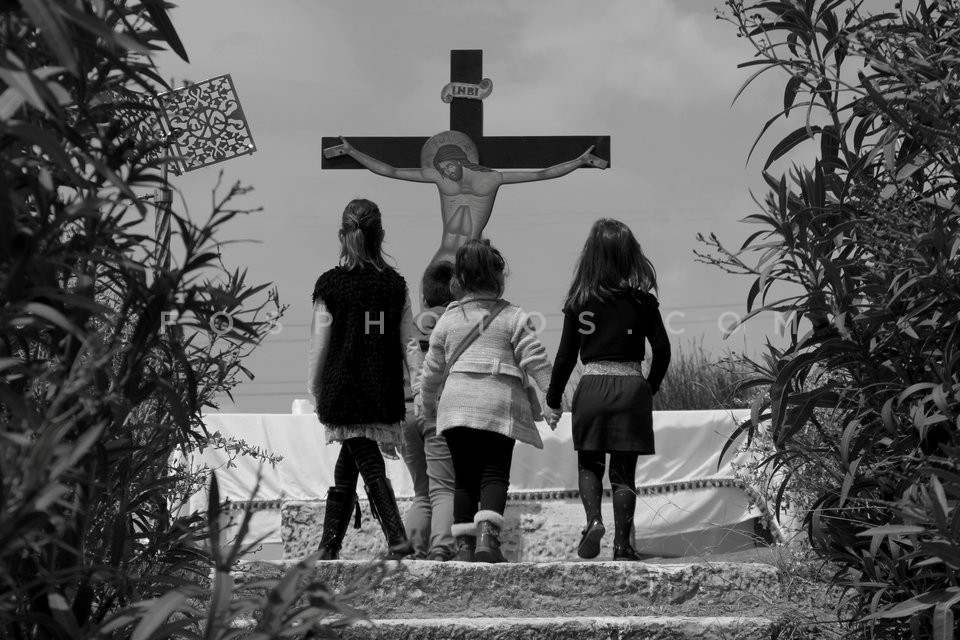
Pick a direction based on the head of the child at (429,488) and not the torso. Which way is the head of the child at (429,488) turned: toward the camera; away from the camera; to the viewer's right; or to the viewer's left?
away from the camera

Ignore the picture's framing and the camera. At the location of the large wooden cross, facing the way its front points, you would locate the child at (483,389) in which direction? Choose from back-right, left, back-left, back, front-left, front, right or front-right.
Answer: front

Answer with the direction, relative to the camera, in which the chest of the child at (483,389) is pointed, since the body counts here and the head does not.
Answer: away from the camera

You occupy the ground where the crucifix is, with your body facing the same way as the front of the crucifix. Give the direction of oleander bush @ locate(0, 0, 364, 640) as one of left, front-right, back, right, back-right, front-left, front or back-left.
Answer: front

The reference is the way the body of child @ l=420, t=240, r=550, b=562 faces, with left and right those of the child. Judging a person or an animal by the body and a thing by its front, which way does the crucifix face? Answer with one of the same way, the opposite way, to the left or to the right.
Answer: the opposite way

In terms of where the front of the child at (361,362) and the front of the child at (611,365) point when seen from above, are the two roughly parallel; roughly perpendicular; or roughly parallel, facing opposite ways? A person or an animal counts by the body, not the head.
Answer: roughly parallel

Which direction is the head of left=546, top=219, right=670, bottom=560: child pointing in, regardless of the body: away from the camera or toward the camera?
away from the camera

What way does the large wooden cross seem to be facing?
toward the camera

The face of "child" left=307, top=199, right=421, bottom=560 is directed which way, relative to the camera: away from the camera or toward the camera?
away from the camera

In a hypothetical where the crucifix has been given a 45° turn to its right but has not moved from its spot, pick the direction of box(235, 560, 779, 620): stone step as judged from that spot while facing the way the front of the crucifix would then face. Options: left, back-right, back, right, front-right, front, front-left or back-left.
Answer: front-left

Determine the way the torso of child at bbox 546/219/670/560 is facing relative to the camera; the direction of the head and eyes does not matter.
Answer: away from the camera

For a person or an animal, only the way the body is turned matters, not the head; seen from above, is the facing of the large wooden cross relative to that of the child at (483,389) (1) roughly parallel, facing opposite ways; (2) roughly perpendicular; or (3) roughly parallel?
roughly parallel, facing opposite ways

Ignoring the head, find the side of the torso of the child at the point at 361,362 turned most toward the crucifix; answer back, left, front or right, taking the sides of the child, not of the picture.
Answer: front

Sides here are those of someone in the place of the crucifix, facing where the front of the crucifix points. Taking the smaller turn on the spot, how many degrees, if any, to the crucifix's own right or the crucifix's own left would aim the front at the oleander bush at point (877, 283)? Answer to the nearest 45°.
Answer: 0° — it already faces it

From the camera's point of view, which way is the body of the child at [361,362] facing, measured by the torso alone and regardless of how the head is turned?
away from the camera

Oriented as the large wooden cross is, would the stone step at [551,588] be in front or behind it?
in front

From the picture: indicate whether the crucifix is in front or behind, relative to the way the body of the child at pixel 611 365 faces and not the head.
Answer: in front

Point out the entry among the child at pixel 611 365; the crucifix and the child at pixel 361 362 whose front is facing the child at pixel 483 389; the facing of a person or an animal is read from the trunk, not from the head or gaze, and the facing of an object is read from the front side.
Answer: the crucifix
